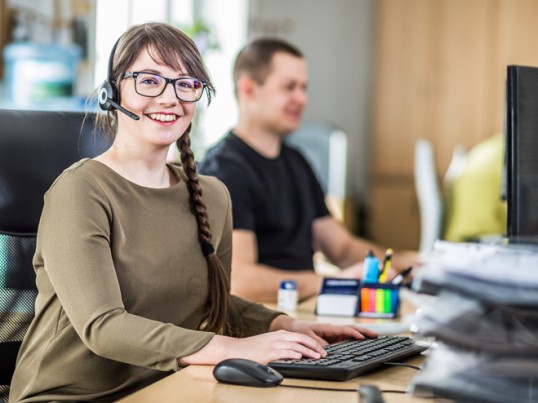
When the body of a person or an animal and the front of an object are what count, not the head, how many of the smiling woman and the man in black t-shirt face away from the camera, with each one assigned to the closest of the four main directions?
0

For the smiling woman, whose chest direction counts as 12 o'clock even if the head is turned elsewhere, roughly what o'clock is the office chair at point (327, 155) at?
The office chair is roughly at 8 o'clock from the smiling woman.

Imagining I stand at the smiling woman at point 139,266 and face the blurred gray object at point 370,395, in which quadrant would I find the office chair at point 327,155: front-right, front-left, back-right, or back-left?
back-left

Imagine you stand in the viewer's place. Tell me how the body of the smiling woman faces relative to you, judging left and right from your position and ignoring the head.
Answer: facing the viewer and to the right of the viewer

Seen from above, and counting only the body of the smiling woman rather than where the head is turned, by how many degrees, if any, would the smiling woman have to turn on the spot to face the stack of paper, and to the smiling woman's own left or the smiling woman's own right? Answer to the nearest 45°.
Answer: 0° — they already face it

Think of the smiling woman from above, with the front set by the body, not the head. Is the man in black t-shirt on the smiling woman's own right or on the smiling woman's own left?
on the smiling woman's own left

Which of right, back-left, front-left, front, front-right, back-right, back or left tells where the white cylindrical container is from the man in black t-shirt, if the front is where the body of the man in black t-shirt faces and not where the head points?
front-right
